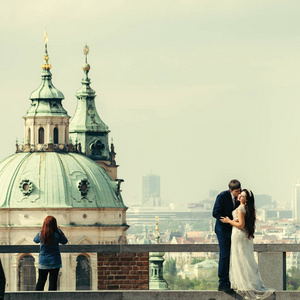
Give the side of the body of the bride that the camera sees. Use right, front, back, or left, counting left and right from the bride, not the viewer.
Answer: left

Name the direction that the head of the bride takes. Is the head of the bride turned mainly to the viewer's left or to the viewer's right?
to the viewer's left
